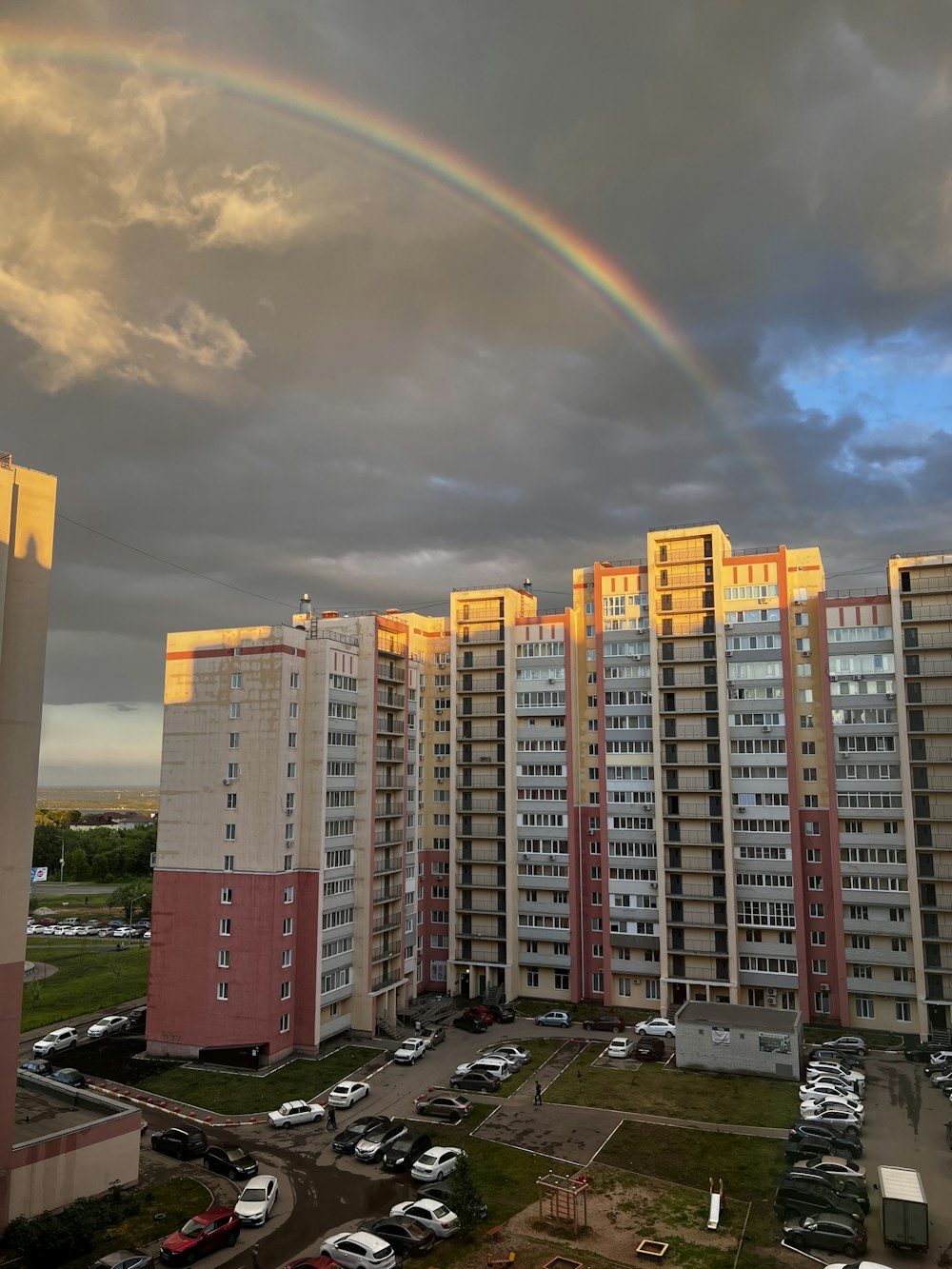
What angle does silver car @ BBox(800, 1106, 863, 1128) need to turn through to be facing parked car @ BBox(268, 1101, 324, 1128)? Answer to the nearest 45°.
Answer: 0° — it already faces it

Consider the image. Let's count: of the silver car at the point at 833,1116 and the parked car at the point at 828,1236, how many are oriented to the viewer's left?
2

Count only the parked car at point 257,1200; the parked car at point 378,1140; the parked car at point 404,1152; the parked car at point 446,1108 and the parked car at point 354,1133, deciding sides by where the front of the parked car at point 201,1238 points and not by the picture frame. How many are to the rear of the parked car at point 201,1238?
5

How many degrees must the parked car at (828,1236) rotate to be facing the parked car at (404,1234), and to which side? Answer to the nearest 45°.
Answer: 0° — it already faces it

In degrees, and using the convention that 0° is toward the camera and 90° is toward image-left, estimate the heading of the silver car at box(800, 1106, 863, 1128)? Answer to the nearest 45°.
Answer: approximately 90°

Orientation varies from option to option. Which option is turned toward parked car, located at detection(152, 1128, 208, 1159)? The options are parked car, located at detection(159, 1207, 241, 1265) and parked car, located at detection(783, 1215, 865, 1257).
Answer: parked car, located at detection(783, 1215, 865, 1257)

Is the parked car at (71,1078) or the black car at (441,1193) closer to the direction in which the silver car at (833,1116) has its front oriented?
the parked car

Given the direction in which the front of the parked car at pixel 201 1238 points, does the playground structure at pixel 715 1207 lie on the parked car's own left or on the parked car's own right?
on the parked car's own left

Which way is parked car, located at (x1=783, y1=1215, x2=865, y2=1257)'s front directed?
to the viewer's left
